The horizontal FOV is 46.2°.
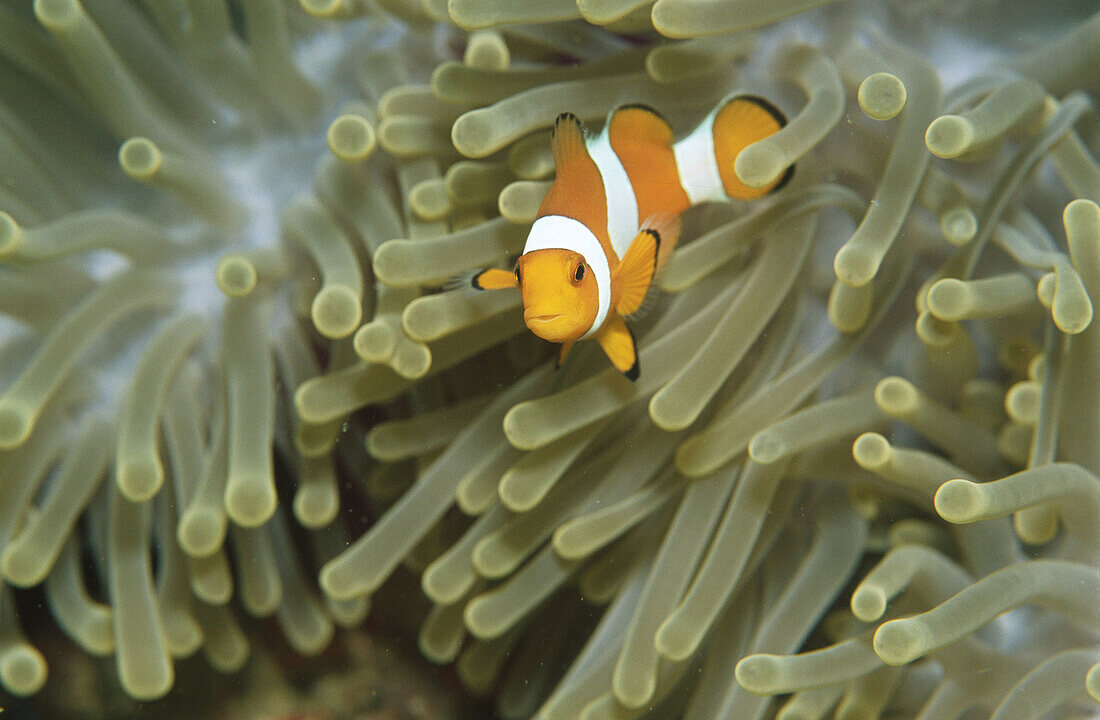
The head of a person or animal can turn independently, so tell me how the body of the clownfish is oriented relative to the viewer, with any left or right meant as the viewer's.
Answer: facing the viewer and to the left of the viewer
